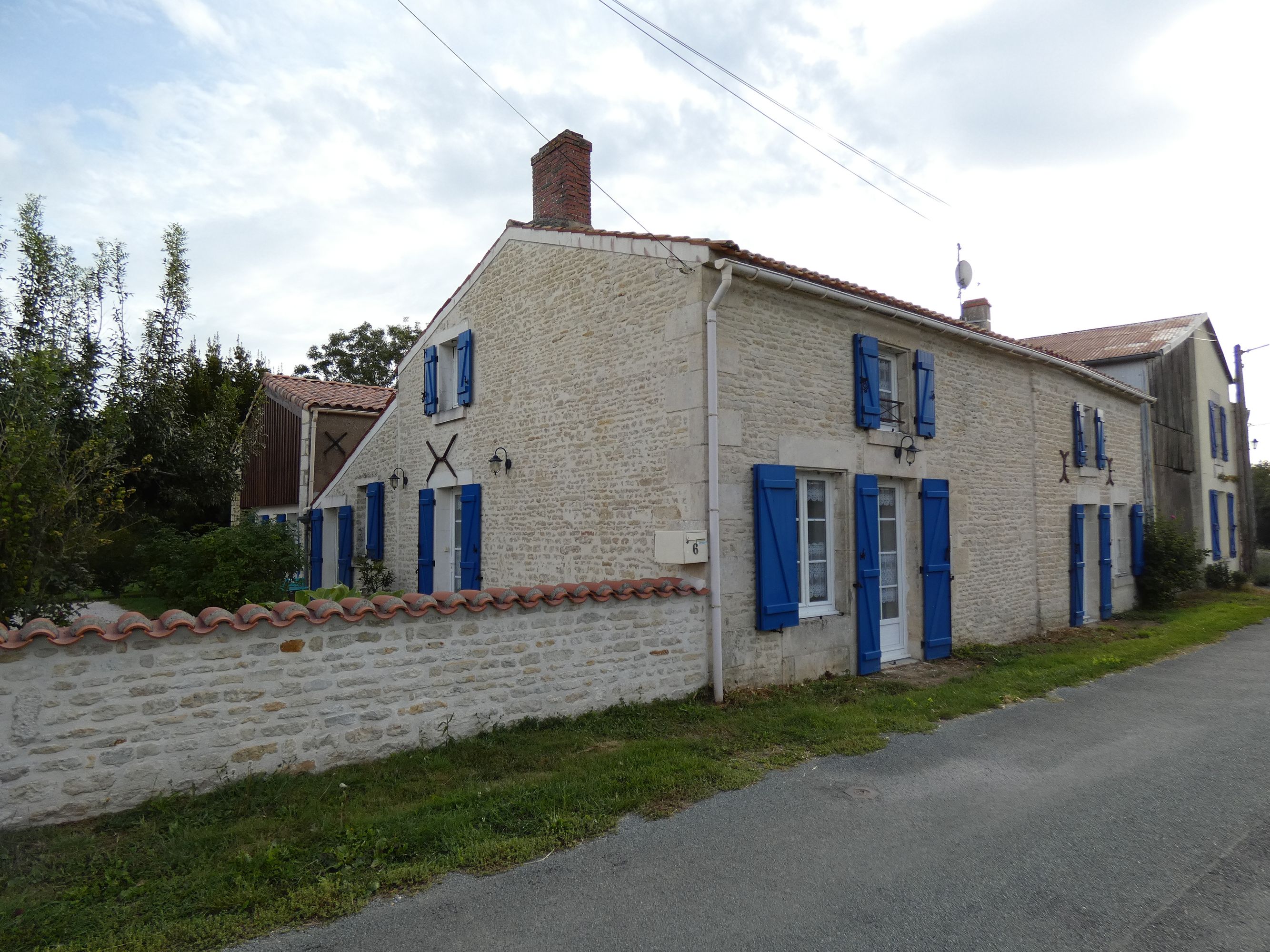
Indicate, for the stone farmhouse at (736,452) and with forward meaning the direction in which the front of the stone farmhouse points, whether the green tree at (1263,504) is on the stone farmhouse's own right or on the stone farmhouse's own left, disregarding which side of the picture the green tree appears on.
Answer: on the stone farmhouse's own left

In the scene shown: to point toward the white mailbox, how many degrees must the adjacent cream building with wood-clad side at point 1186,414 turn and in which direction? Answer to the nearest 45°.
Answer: approximately 45° to its right

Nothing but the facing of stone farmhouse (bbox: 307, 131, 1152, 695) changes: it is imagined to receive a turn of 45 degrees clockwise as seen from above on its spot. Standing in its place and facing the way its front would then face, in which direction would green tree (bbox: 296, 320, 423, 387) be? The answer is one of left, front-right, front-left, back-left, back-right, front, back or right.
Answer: back-right

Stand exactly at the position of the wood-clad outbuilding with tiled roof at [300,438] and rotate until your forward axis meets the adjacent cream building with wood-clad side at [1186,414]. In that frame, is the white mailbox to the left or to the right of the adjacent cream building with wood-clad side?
right

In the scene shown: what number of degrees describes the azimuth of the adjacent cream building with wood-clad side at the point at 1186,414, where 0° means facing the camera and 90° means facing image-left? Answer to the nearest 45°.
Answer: approximately 315°

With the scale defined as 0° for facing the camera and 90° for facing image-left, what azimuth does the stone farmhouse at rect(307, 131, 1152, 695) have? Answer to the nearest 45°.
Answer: approximately 315°

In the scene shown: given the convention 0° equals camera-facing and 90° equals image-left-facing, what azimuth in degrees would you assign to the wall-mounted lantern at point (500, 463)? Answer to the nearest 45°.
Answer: approximately 45°

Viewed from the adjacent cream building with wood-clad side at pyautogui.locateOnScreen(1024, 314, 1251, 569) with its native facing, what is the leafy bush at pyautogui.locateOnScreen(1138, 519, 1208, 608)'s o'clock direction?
The leafy bush is roughly at 2 o'clock from the adjacent cream building with wood-clad side.

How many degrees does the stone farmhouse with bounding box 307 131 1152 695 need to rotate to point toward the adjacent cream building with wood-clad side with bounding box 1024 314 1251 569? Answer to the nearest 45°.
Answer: approximately 90° to its left

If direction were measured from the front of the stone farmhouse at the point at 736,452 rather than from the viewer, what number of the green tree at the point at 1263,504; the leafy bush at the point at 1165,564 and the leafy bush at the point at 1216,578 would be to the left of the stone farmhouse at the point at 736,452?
3

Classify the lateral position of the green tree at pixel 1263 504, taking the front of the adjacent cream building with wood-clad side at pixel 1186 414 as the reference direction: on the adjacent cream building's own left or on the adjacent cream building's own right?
on the adjacent cream building's own left

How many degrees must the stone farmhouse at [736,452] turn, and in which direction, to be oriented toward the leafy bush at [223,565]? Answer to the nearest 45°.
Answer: approximately 135° to its right

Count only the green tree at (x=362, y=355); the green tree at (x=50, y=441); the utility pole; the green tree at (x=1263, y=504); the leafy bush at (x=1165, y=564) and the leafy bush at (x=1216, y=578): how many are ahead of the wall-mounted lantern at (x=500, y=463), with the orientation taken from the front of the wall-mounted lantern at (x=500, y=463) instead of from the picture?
1

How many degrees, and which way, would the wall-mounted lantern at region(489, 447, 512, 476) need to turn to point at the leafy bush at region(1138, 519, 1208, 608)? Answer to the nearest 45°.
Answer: approximately 135° to its left

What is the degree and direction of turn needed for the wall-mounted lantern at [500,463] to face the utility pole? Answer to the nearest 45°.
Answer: approximately 135° to its left

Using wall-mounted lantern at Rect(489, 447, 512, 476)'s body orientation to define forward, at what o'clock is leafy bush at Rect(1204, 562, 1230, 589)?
The leafy bush is roughly at 7 o'clock from the wall-mounted lantern.

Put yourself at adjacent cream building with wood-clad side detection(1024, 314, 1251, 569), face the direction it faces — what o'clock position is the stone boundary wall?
The stone boundary wall is roughly at 2 o'clock from the adjacent cream building with wood-clad side.

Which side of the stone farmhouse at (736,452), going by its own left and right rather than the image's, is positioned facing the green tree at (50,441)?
right
